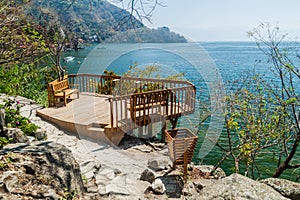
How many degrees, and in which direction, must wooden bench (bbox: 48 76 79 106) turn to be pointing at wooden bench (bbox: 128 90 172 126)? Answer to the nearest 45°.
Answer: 0° — it already faces it

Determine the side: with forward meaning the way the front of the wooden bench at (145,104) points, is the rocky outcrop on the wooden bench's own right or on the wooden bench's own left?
on the wooden bench's own left

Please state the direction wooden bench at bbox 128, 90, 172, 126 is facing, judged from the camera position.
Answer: facing away from the viewer and to the left of the viewer

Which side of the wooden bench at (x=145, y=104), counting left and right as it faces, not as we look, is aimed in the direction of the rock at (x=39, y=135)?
left

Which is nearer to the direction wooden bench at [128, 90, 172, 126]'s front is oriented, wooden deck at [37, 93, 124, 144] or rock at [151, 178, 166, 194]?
the wooden deck

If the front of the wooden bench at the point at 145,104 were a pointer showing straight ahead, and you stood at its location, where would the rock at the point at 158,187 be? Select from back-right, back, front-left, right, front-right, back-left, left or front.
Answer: back-left

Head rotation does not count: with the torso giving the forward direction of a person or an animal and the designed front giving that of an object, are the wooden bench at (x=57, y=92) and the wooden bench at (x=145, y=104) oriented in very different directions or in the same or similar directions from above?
very different directions

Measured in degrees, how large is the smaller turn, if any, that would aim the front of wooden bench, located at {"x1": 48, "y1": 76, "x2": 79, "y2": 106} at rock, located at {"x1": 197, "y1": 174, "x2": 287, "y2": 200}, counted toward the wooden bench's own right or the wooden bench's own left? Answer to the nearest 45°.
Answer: approximately 45° to the wooden bench's own right

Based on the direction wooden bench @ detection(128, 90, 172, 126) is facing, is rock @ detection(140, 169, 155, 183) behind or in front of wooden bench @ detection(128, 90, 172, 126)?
behind

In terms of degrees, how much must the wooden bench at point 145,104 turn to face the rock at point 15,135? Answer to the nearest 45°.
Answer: approximately 90° to its left
